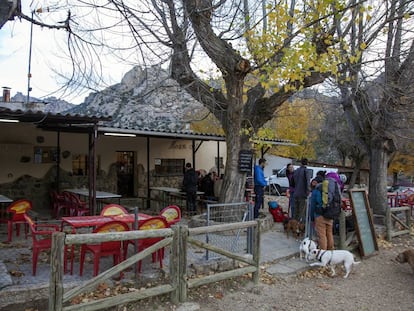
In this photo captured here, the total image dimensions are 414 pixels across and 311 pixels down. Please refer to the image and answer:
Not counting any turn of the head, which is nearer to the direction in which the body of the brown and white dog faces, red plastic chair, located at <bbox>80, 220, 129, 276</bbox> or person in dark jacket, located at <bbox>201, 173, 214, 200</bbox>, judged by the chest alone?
the red plastic chair

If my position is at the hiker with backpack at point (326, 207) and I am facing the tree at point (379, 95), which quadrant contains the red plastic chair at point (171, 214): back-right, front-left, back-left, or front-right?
back-left

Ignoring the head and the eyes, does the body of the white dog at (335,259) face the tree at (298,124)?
no

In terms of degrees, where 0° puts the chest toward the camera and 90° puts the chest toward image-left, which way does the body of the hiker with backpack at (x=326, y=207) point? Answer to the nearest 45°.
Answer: approximately 135°

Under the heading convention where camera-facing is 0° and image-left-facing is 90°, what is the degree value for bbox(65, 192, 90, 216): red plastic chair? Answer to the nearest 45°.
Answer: approximately 270°

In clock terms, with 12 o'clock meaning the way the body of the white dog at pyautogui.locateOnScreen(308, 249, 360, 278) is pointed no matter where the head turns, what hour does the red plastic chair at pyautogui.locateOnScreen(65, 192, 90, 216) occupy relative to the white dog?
The red plastic chair is roughly at 12 o'clock from the white dog.

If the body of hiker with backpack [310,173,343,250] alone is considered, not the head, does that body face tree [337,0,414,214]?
no

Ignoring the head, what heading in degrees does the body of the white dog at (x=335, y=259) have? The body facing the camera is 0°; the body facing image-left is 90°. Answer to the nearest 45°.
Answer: approximately 90°
